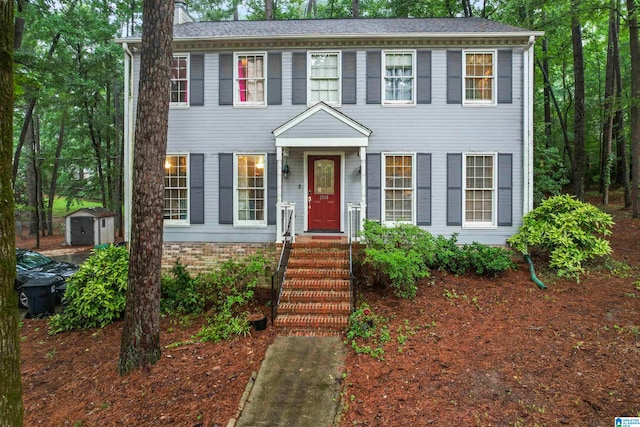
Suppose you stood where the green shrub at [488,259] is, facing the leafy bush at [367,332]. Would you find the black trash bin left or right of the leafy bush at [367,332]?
right

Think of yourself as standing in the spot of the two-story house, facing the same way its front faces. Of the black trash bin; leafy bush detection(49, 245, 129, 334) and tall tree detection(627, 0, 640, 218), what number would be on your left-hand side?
1

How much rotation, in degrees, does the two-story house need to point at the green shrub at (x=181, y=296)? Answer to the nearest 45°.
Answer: approximately 45° to its right

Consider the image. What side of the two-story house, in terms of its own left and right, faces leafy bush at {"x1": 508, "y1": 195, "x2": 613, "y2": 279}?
left

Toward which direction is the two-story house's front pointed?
toward the camera

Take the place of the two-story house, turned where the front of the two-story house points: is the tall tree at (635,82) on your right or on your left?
on your left

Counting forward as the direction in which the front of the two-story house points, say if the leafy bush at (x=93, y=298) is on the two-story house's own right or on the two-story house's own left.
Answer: on the two-story house's own right

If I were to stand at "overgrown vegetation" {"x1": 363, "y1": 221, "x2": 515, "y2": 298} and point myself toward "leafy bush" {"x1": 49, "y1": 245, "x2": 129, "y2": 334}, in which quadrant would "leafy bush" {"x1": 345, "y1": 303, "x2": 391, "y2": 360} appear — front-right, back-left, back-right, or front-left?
front-left

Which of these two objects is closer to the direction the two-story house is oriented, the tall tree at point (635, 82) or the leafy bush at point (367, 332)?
the leafy bush

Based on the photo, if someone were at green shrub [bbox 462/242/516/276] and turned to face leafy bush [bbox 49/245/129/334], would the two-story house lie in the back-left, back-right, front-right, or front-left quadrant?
front-right

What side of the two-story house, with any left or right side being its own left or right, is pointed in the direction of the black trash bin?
right
